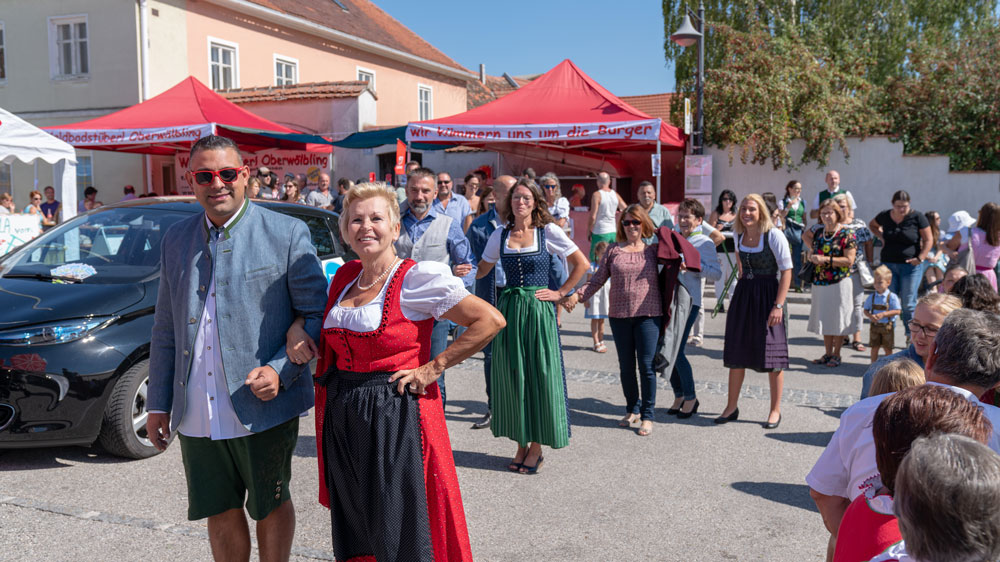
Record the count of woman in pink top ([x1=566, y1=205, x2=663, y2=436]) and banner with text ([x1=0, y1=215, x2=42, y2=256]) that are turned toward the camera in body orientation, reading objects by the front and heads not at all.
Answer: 2

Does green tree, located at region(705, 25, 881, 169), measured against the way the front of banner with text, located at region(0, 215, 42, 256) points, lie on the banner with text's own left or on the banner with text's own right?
on the banner with text's own left

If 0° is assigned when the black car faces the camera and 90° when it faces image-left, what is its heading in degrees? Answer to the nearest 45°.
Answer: approximately 45°

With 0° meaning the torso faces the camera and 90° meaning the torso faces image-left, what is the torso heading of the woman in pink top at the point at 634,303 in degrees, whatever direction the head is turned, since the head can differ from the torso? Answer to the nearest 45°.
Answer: approximately 0°

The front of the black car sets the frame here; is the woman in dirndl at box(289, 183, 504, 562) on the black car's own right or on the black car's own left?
on the black car's own left

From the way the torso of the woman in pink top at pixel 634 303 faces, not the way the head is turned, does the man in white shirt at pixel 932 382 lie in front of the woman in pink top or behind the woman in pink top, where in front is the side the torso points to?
in front

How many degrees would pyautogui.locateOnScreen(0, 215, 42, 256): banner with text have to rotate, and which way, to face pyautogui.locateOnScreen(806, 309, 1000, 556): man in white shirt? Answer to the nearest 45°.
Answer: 0° — it already faces them
